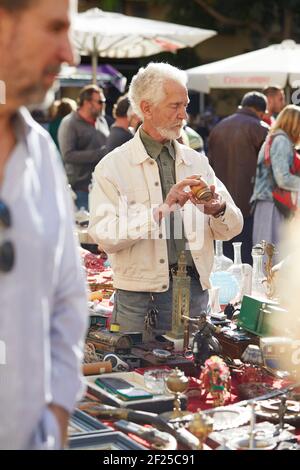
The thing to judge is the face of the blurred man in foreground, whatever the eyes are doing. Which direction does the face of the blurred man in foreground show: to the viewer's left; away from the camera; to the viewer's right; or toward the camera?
to the viewer's right

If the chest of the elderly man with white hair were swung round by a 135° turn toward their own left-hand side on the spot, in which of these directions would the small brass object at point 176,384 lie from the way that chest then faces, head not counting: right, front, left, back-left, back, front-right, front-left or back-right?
back

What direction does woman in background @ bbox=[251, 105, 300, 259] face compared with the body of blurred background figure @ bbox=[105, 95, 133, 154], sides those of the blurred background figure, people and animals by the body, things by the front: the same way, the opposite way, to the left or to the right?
to the right

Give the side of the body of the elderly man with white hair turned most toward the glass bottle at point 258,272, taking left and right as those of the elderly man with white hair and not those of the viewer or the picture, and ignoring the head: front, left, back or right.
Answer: left

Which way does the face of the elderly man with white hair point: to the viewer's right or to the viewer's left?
to the viewer's right

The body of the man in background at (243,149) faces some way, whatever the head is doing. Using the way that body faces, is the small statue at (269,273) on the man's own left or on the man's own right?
on the man's own right

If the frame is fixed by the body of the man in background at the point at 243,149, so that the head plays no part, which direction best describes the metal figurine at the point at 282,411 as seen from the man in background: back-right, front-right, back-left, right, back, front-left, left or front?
back-right

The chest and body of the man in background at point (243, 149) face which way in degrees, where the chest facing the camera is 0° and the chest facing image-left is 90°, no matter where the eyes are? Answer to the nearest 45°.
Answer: approximately 225°

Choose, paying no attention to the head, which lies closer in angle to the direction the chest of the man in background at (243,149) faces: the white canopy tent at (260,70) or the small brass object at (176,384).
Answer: the white canopy tent
